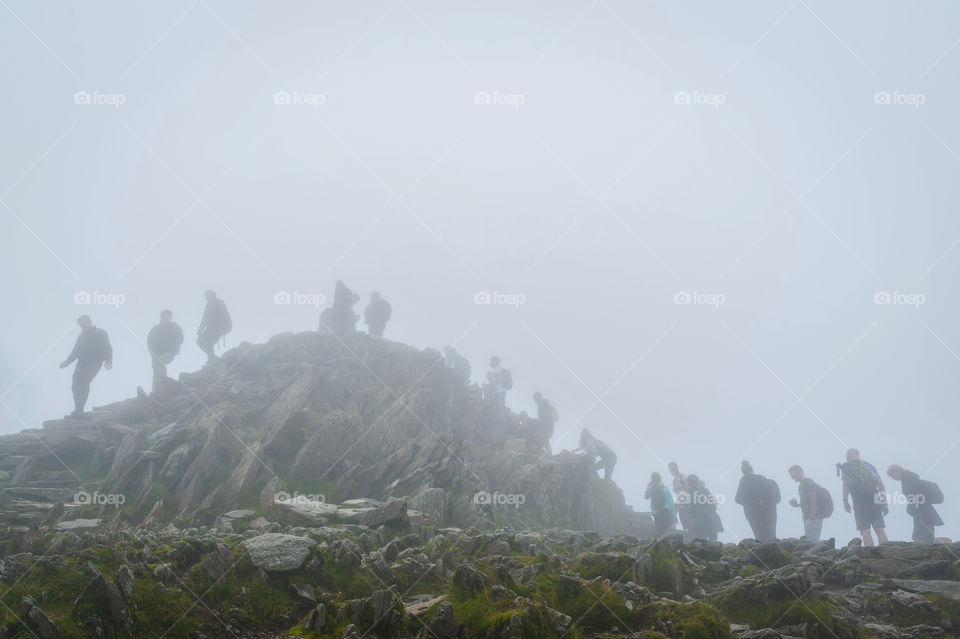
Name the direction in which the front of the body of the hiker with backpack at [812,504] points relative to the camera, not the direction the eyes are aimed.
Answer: to the viewer's left

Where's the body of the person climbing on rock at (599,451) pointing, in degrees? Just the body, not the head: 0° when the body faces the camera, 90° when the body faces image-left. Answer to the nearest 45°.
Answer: approximately 90°

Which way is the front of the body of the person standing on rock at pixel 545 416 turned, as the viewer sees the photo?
to the viewer's left

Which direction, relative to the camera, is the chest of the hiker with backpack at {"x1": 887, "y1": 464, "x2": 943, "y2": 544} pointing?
to the viewer's left

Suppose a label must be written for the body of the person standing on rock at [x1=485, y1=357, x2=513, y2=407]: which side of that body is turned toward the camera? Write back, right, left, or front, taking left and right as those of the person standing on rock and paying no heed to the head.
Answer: left

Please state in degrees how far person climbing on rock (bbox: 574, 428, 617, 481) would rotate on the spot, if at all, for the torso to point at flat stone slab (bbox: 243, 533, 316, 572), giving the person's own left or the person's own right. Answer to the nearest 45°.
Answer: approximately 90° to the person's own left
